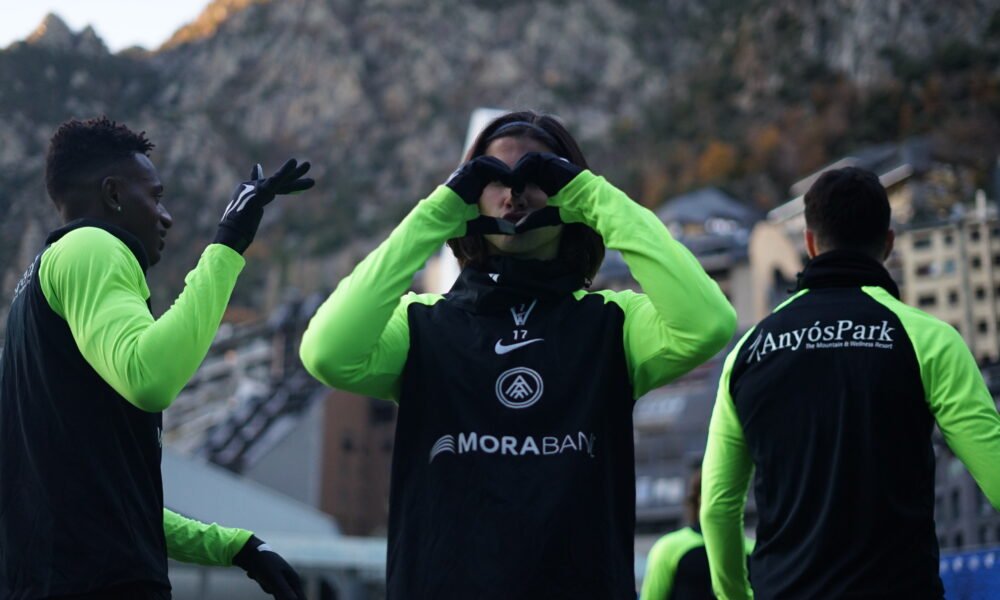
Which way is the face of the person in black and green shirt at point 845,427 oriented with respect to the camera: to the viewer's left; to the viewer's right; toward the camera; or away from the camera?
away from the camera

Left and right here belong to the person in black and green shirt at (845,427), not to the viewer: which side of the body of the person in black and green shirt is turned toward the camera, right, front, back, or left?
back

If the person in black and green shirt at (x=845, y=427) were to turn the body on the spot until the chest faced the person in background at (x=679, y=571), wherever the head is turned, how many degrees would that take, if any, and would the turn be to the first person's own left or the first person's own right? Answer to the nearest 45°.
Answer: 0° — they already face them
